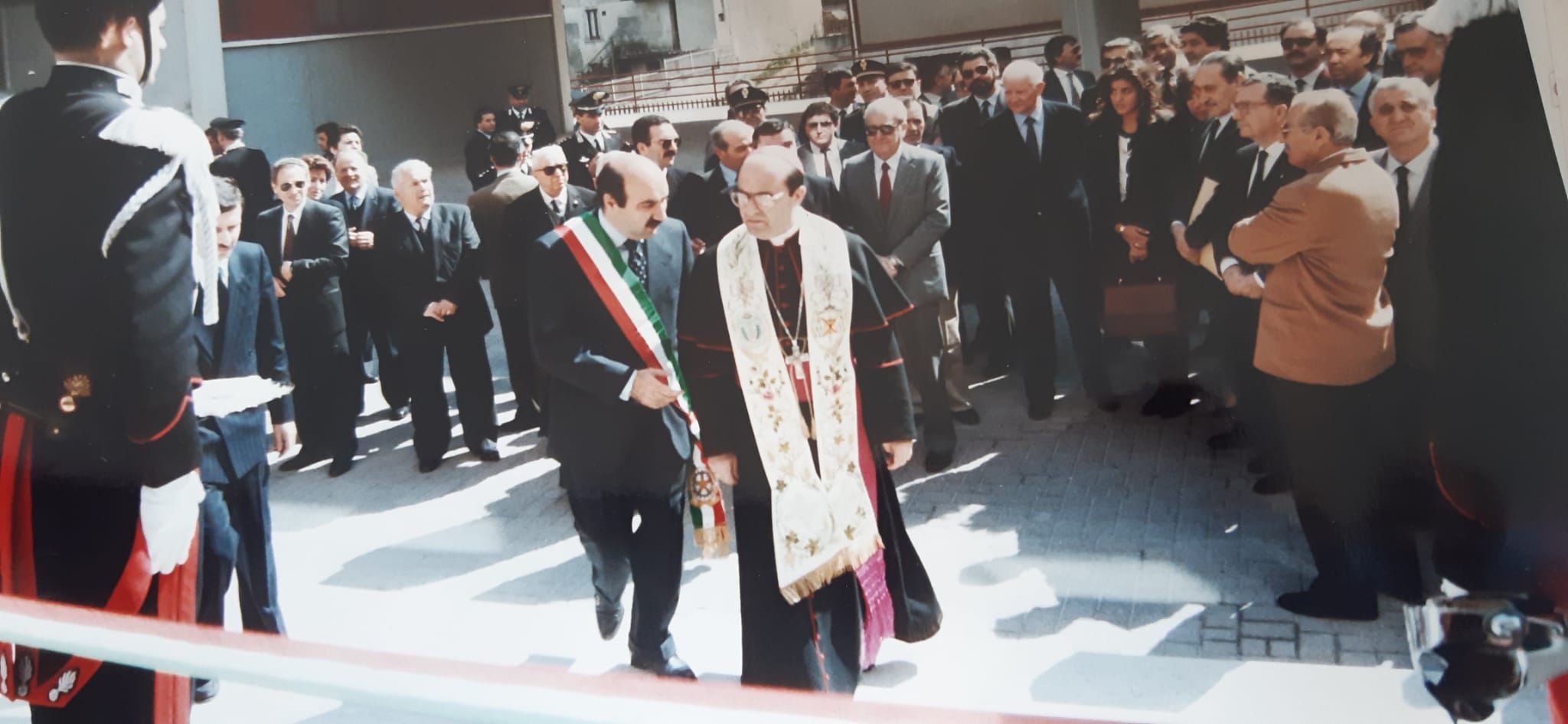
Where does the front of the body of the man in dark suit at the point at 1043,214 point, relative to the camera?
toward the camera

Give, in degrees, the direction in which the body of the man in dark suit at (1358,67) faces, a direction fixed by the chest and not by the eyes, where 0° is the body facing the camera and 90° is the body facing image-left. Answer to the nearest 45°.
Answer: approximately 45°

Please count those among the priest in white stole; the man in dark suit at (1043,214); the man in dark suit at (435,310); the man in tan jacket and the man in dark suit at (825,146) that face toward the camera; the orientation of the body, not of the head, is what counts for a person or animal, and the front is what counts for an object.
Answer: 4

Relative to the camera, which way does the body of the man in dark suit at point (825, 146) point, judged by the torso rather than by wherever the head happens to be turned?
toward the camera

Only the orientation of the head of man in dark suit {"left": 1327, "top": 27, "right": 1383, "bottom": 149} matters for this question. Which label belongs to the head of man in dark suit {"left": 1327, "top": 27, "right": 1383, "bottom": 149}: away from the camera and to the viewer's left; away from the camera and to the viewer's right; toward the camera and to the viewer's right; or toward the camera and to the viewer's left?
toward the camera and to the viewer's left

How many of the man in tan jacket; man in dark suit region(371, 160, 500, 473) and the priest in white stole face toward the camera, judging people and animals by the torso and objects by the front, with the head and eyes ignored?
2

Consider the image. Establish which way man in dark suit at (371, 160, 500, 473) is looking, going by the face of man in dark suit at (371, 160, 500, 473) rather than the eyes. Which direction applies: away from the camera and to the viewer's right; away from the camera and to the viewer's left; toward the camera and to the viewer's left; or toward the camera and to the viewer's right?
toward the camera and to the viewer's right
